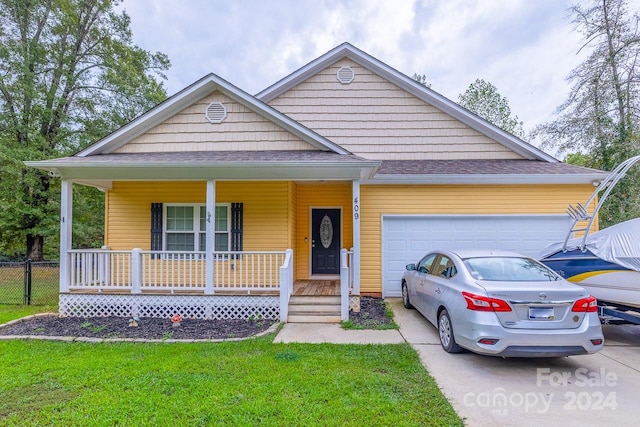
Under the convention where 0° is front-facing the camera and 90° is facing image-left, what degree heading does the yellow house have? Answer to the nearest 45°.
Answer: approximately 0°

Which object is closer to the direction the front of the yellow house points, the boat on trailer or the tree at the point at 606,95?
the boat on trailer

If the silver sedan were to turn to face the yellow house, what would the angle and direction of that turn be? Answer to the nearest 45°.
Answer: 0° — it already faces it

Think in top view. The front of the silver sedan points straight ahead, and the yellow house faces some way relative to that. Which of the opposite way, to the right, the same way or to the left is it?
the opposite way

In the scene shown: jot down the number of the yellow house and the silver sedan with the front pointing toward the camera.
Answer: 1

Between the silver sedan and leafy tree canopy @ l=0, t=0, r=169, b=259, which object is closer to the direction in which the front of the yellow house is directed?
the silver sedan

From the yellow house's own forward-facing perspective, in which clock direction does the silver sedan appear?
The silver sedan is roughly at 11 o'clock from the yellow house.

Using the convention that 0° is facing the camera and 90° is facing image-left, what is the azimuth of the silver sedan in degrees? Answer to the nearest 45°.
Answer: approximately 135°

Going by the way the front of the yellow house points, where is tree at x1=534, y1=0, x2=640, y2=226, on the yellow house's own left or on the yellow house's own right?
on the yellow house's own left

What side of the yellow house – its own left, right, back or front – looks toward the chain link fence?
right
